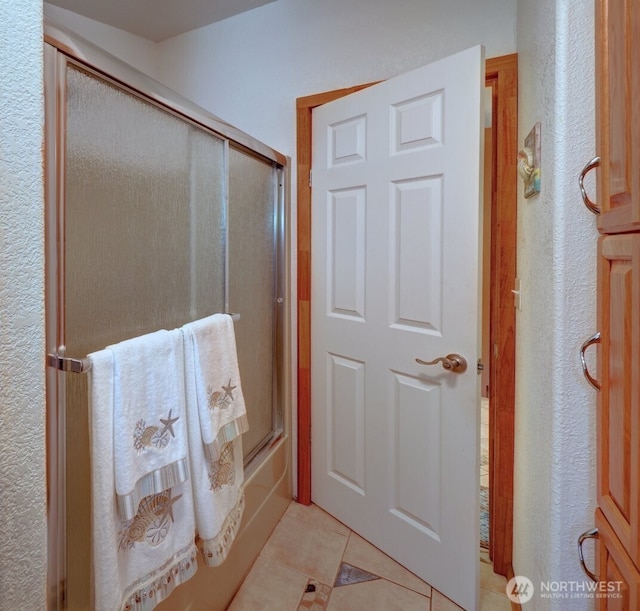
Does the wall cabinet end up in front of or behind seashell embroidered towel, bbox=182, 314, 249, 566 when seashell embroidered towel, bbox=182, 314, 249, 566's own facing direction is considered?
in front

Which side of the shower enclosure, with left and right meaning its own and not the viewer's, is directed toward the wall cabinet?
front

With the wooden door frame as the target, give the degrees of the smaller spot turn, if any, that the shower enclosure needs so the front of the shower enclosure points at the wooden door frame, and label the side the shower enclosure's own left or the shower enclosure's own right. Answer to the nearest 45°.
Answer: approximately 45° to the shower enclosure's own left

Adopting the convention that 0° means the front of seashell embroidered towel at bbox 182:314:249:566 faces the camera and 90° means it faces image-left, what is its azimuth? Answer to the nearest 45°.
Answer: approximately 315°

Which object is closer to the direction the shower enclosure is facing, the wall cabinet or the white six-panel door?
the wall cabinet

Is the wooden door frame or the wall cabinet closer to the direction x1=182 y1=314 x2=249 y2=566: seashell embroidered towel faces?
the wall cabinet
